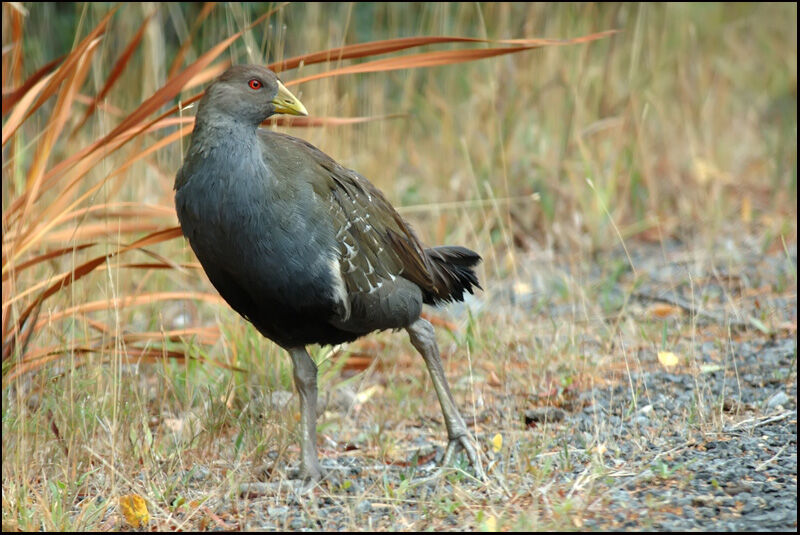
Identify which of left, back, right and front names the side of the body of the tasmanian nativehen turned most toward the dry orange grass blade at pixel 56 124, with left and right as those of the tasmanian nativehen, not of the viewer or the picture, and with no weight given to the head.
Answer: right

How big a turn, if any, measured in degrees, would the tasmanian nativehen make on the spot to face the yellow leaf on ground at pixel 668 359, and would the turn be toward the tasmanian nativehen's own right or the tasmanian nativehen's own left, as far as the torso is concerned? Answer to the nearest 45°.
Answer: approximately 180°

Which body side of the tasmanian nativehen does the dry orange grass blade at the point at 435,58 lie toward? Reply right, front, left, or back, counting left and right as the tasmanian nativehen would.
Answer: back

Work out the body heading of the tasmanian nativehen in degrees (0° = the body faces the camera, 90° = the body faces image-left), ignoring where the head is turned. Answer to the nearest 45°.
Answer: approximately 45°

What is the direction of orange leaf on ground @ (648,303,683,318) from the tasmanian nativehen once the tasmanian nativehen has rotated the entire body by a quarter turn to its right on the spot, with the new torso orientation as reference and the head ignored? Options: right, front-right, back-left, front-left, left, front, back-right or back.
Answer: right

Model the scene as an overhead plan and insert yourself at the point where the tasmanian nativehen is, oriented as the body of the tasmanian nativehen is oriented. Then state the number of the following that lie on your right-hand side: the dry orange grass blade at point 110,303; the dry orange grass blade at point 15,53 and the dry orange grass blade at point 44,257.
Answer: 3
